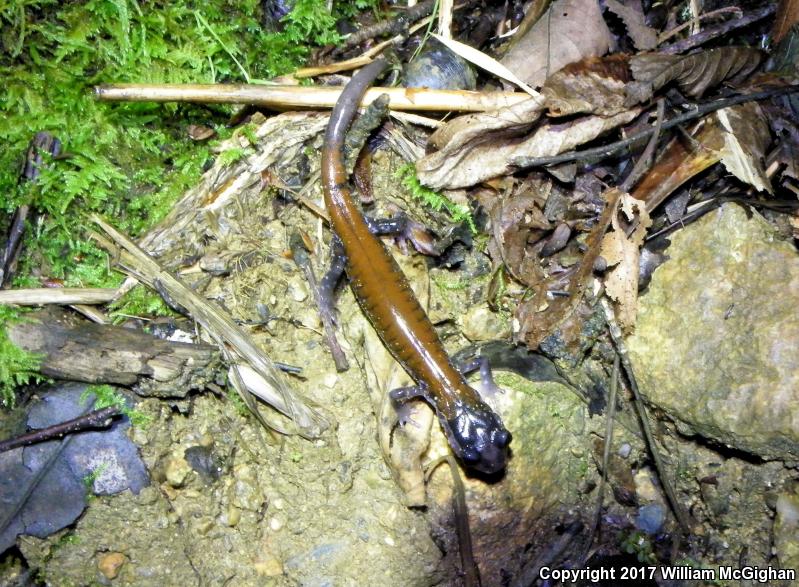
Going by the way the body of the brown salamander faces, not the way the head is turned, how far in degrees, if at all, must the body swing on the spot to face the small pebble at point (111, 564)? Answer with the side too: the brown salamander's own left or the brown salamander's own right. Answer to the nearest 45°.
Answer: approximately 135° to the brown salamander's own right

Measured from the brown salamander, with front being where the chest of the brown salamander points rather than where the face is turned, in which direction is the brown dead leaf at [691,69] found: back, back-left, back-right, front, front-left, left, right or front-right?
front-left

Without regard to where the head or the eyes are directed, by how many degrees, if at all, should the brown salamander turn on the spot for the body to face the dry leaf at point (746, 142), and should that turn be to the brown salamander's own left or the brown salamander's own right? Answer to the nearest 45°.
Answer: approximately 45° to the brown salamander's own left

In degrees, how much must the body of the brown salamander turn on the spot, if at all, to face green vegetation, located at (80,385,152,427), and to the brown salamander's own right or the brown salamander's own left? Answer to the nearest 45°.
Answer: approximately 135° to the brown salamander's own right

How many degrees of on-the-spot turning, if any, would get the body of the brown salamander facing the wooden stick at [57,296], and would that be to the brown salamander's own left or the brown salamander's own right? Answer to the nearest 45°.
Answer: approximately 135° to the brown salamander's own right

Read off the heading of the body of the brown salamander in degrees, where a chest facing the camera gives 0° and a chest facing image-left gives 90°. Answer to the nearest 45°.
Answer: approximately 315°
